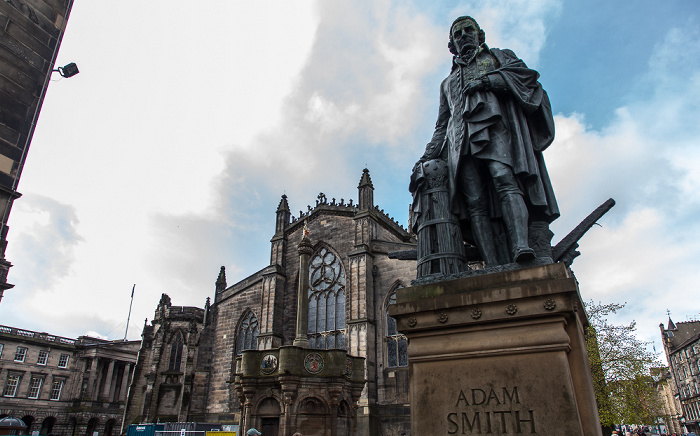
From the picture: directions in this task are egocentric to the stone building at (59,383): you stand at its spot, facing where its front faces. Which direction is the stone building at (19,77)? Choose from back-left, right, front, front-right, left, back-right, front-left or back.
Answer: front-right

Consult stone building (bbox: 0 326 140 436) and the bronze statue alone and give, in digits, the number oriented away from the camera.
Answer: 0

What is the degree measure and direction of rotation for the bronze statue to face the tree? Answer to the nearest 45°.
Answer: approximately 180°

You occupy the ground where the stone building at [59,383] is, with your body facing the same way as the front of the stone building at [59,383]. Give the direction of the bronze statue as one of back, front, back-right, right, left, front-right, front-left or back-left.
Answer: front-right

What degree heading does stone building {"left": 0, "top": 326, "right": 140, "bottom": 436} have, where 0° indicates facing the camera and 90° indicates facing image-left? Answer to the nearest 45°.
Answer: approximately 315°

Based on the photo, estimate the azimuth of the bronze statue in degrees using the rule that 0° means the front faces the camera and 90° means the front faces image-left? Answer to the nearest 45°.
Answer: approximately 0°

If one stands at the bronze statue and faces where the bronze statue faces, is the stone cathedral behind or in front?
behind

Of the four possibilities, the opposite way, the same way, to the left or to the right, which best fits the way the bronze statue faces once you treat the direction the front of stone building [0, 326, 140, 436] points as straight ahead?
to the right

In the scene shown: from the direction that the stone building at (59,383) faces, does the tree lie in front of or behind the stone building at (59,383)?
in front
